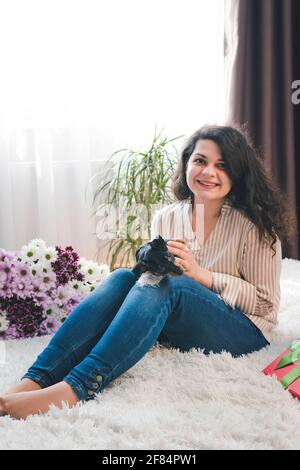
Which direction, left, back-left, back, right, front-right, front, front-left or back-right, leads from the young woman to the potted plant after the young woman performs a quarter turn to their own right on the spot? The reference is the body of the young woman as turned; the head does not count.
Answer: front-right

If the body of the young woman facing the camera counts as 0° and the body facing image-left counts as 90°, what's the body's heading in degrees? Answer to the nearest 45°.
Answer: approximately 45°

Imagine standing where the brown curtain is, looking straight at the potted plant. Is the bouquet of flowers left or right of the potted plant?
left

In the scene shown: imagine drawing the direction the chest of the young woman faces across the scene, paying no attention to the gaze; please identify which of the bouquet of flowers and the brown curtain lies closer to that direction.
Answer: the bouquet of flowers

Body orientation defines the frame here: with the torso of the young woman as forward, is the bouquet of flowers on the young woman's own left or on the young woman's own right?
on the young woman's own right

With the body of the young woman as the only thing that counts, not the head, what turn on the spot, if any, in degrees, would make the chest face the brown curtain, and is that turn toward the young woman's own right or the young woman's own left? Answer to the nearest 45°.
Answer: approximately 135° to the young woman's own right
